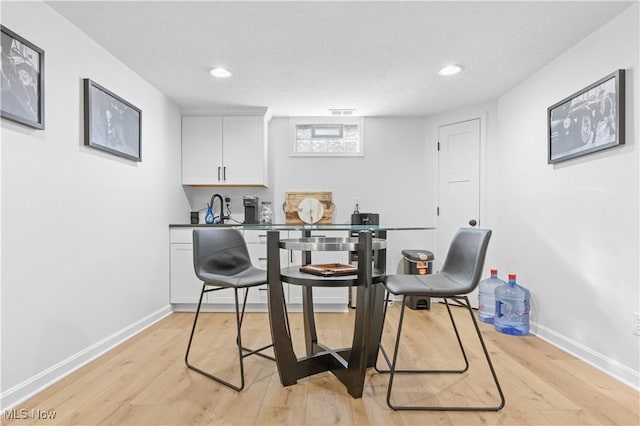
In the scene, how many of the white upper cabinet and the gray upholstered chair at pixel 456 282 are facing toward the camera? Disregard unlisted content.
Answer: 1

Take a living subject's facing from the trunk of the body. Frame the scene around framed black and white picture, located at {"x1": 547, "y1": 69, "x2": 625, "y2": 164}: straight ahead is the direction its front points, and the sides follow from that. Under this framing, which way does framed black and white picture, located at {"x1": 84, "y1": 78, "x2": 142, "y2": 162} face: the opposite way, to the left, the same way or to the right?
the opposite way

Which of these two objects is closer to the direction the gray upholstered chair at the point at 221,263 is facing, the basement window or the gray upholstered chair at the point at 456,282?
the gray upholstered chair

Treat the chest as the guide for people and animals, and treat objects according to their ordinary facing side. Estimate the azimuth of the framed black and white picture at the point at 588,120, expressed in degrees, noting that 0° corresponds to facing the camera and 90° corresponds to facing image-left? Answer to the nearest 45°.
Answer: approximately 45°

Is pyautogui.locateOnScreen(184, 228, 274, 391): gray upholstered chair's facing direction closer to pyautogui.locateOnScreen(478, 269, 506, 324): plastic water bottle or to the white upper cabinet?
the plastic water bottle

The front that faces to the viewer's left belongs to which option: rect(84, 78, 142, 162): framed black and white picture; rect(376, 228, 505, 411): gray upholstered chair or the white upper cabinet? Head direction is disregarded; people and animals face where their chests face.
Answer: the gray upholstered chair

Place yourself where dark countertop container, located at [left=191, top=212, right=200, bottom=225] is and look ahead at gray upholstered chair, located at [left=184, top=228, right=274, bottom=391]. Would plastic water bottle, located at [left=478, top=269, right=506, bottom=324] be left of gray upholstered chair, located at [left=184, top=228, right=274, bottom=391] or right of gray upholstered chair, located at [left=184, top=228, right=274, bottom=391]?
left

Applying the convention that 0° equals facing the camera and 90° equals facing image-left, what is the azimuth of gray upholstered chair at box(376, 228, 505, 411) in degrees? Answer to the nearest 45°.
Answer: approximately 90°

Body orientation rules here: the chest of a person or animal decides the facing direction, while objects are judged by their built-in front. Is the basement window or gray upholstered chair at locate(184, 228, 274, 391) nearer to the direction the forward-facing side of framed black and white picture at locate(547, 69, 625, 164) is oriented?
the gray upholstered chair

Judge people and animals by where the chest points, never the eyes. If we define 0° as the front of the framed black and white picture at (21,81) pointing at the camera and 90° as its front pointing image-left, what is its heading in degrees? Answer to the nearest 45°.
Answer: approximately 315°
